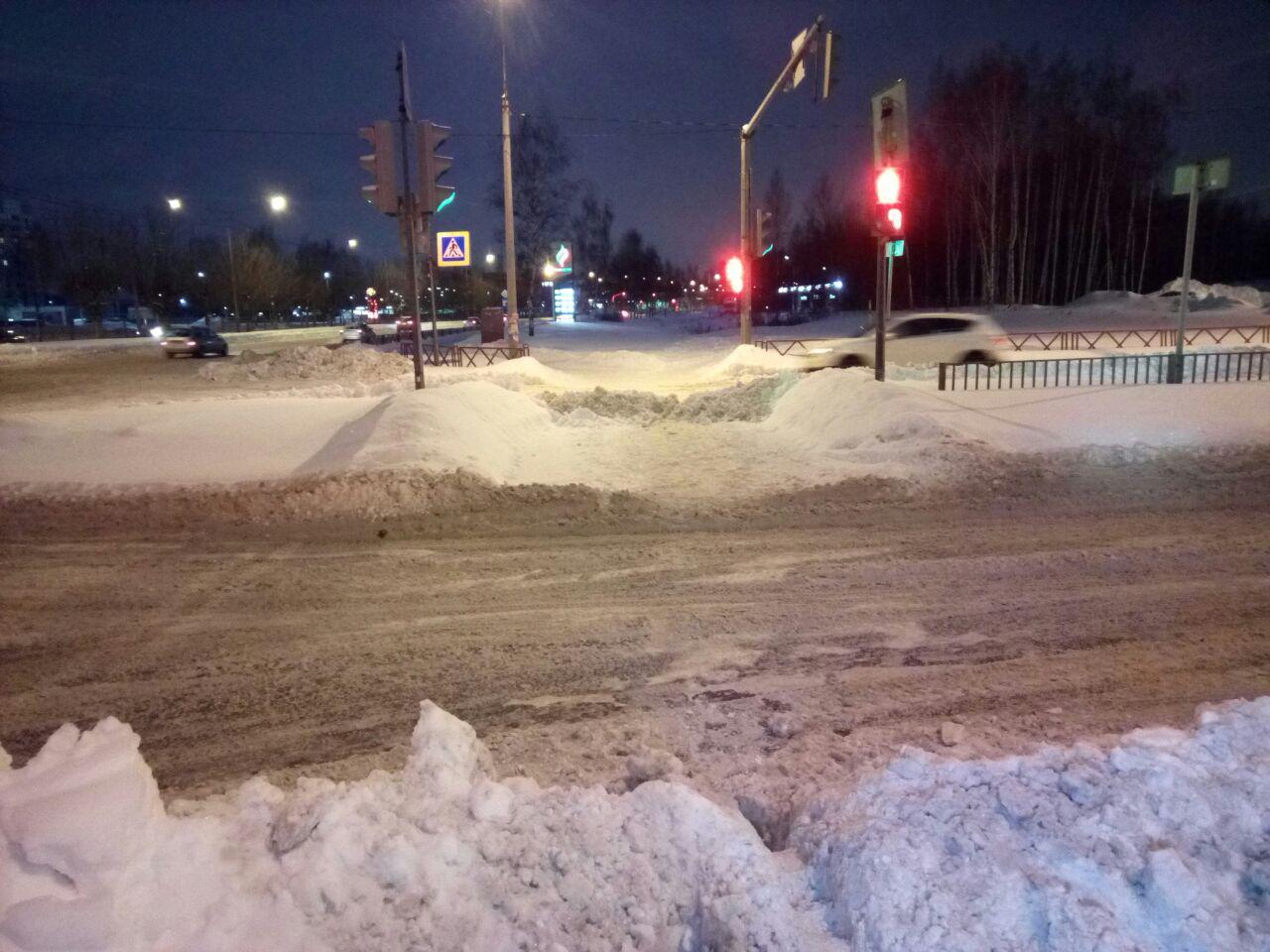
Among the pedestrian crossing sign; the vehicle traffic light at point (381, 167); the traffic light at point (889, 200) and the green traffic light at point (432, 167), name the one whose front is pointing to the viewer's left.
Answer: the vehicle traffic light at point (381, 167)

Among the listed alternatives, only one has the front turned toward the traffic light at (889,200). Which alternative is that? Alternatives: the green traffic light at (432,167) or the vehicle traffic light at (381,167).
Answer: the green traffic light at (432,167)

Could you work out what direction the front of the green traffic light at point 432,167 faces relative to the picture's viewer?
facing to the right of the viewer

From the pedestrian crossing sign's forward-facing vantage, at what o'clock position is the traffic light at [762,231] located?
The traffic light is roughly at 9 o'clock from the pedestrian crossing sign.

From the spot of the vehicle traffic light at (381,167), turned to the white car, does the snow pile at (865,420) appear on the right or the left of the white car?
right

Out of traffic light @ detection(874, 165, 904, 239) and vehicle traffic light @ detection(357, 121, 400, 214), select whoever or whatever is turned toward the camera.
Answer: the traffic light

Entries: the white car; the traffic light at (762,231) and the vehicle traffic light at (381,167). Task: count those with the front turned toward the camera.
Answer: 0

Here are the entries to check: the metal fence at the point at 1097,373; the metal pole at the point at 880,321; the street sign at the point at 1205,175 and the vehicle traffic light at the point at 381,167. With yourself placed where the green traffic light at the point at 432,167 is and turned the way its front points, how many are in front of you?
3

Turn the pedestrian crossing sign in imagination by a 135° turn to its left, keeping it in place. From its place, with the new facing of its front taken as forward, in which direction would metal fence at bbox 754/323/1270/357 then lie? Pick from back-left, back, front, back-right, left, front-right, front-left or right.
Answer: front-right

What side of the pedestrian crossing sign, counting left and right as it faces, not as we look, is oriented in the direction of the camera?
front

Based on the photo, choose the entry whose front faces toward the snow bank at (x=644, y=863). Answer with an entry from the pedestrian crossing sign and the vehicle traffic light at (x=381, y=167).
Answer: the pedestrian crossing sign

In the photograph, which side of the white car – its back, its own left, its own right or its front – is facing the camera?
left

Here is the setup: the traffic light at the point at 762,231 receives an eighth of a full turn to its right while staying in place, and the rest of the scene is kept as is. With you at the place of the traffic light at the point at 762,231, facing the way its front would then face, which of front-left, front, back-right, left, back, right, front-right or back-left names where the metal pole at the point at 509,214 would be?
back-right

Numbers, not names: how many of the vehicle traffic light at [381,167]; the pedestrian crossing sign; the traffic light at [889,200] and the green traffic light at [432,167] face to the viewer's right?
1

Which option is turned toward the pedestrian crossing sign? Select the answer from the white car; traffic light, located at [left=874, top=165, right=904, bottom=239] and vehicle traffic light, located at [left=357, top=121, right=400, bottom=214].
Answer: the white car

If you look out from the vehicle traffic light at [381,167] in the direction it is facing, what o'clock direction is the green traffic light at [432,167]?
the green traffic light at [432,167] is roughly at 6 o'clock from the vehicle traffic light at [381,167].

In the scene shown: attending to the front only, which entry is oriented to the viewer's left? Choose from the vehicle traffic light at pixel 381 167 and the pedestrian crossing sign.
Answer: the vehicle traffic light

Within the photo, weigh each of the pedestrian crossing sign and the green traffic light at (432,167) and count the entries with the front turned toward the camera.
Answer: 1

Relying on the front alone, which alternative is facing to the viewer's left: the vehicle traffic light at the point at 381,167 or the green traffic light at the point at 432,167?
the vehicle traffic light at the point at 381,167
